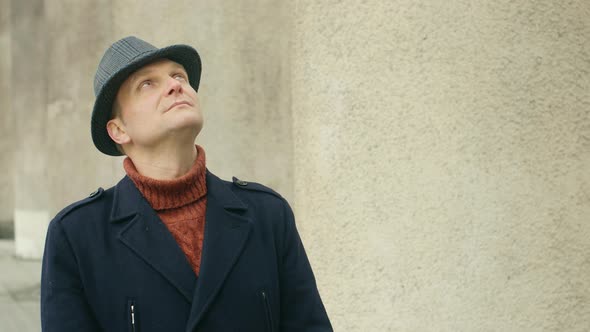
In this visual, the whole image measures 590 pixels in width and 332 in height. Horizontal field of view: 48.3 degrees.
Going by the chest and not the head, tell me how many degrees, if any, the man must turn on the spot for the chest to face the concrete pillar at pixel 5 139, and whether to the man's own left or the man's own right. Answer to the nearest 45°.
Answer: approximately 180°

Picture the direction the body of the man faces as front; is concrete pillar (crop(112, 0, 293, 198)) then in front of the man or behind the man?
behind

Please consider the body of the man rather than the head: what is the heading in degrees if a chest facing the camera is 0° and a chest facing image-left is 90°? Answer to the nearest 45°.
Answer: approximately 0°

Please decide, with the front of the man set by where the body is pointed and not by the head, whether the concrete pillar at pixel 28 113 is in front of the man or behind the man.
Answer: behind

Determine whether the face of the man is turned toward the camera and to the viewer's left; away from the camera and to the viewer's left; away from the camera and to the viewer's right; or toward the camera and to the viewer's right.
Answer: toward the camera and to the viewer's right

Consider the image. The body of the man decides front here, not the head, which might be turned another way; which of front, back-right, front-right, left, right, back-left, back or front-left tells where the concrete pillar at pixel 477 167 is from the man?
back-left
